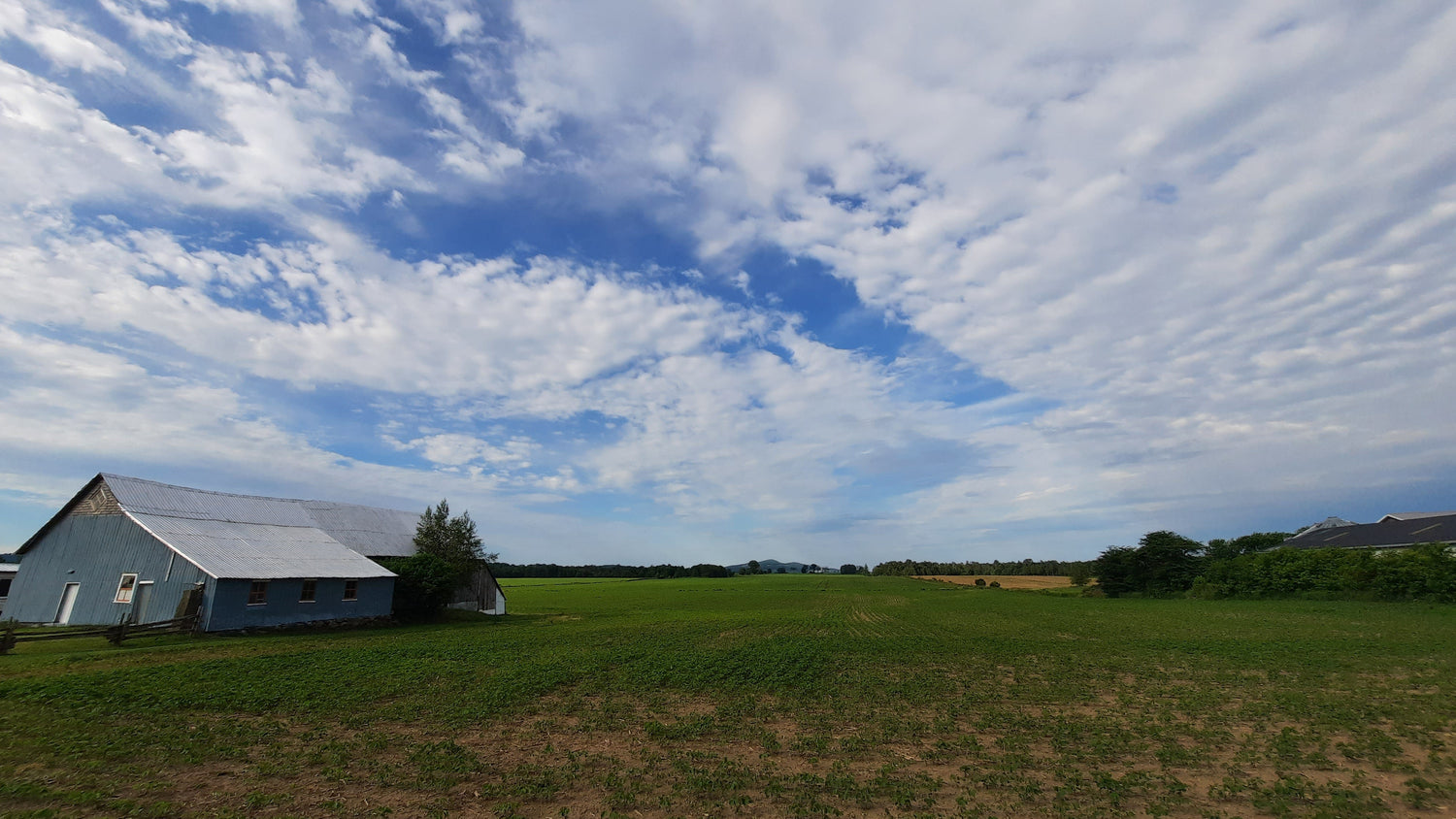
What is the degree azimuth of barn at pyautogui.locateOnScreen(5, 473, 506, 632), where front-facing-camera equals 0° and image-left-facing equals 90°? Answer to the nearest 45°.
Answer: approximately 45°

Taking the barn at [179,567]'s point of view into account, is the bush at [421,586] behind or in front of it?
behind

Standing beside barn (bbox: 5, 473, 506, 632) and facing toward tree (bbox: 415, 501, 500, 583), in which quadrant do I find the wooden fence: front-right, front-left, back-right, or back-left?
back-right

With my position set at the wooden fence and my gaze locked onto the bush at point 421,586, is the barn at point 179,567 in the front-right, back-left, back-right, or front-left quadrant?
front-left

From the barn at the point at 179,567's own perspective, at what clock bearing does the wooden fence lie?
The wooden fence is roughly at 11 o'clock from the barn.

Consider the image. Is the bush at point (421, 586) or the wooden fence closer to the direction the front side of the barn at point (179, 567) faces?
the wooden fence

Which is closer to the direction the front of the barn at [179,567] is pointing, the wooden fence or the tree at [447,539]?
the wooden fence

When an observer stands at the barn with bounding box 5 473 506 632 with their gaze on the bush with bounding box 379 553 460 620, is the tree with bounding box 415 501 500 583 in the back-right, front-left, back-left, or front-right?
front-left

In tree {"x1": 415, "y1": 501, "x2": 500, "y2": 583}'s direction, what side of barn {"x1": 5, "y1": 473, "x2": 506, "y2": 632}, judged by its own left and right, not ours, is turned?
back

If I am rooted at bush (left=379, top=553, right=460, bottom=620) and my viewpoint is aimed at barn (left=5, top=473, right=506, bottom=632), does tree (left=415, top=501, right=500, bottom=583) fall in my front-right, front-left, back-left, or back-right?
back-right
